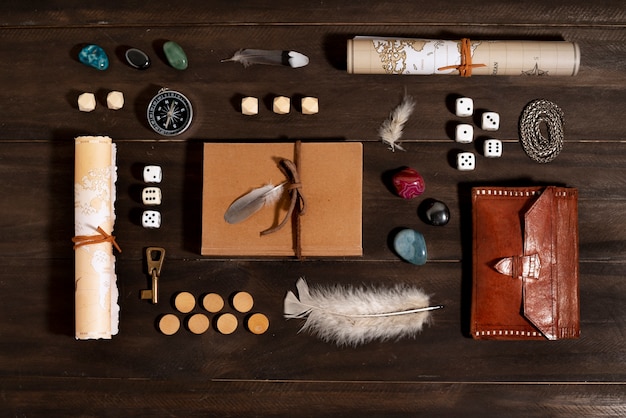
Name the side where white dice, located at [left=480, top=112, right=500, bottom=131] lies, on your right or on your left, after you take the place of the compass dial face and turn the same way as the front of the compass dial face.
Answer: on your left

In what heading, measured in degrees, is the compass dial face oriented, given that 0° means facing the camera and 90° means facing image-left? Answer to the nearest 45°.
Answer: approximately 0°

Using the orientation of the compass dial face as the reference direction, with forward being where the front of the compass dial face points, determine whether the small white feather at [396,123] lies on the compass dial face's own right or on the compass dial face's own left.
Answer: on the compass dial face's own left

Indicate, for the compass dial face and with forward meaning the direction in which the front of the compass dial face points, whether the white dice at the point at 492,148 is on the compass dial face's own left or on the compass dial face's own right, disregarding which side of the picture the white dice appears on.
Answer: on the compass dial face's own left
